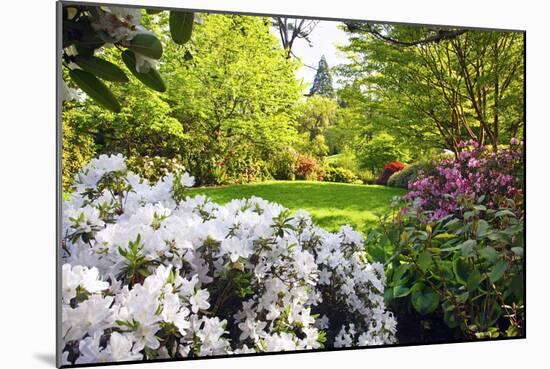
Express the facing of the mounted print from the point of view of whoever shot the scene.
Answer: facing the viewer and to the right of the viewer
